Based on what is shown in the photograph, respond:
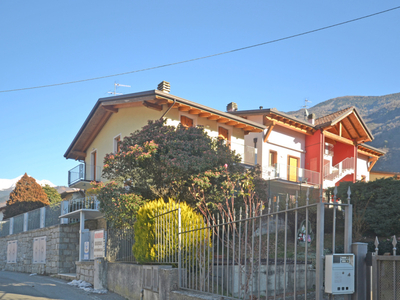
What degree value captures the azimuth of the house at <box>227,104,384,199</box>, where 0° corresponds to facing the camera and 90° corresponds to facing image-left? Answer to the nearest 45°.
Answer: approximately 315°

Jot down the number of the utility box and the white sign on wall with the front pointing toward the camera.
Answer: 2

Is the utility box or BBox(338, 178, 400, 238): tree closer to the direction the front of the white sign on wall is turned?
the utility box

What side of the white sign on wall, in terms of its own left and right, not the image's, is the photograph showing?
front

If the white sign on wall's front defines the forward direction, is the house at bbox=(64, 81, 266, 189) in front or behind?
behind

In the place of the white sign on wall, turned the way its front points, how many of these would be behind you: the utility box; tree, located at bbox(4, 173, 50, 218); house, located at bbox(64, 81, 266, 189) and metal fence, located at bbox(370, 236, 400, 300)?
2
